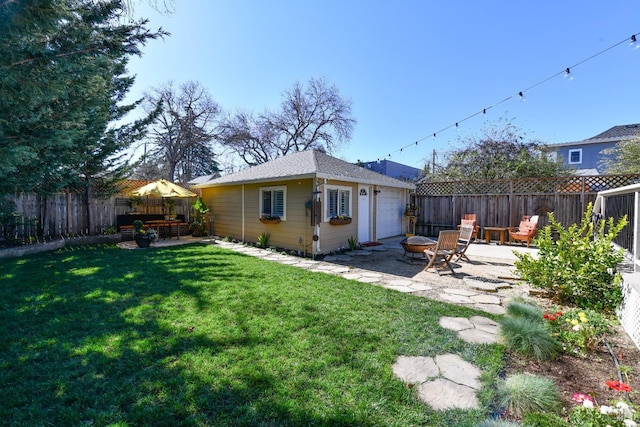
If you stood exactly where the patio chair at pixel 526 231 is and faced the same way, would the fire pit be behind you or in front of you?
in front

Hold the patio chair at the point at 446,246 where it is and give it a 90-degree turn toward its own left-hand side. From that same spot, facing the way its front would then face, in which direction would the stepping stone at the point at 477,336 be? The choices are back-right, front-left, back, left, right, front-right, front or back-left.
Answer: front-left

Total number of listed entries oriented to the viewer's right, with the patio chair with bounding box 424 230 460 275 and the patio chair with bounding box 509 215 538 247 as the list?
0

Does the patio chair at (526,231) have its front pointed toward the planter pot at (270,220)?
yes

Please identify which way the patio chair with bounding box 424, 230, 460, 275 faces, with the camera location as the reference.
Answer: facing away from the viewer and to the left of the viewer

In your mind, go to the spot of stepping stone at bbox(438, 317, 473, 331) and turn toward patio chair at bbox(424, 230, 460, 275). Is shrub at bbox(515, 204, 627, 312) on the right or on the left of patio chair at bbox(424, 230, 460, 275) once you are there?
right

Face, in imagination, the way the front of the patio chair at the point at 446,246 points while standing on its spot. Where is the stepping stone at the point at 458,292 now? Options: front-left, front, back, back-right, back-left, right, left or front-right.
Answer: back-left

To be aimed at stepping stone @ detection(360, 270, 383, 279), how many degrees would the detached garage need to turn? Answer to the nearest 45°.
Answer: approximately 45° to its right

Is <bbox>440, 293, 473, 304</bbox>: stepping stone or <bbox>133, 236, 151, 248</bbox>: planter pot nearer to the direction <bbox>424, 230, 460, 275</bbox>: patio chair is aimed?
the planter pot

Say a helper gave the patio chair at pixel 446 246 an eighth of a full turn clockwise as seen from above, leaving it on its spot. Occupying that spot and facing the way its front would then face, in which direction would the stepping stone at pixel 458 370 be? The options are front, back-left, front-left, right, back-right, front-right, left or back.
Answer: back

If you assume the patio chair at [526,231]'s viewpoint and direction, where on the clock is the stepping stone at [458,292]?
The stepping stone is roughly at 11 o'clock from the patio chair.

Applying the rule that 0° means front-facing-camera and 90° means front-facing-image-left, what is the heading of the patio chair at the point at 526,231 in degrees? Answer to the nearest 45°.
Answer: approximately 45°

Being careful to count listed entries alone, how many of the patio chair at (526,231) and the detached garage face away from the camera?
0

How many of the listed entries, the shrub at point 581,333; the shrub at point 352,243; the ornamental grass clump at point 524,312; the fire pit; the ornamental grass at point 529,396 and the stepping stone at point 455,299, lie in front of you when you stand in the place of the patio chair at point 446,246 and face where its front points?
2
